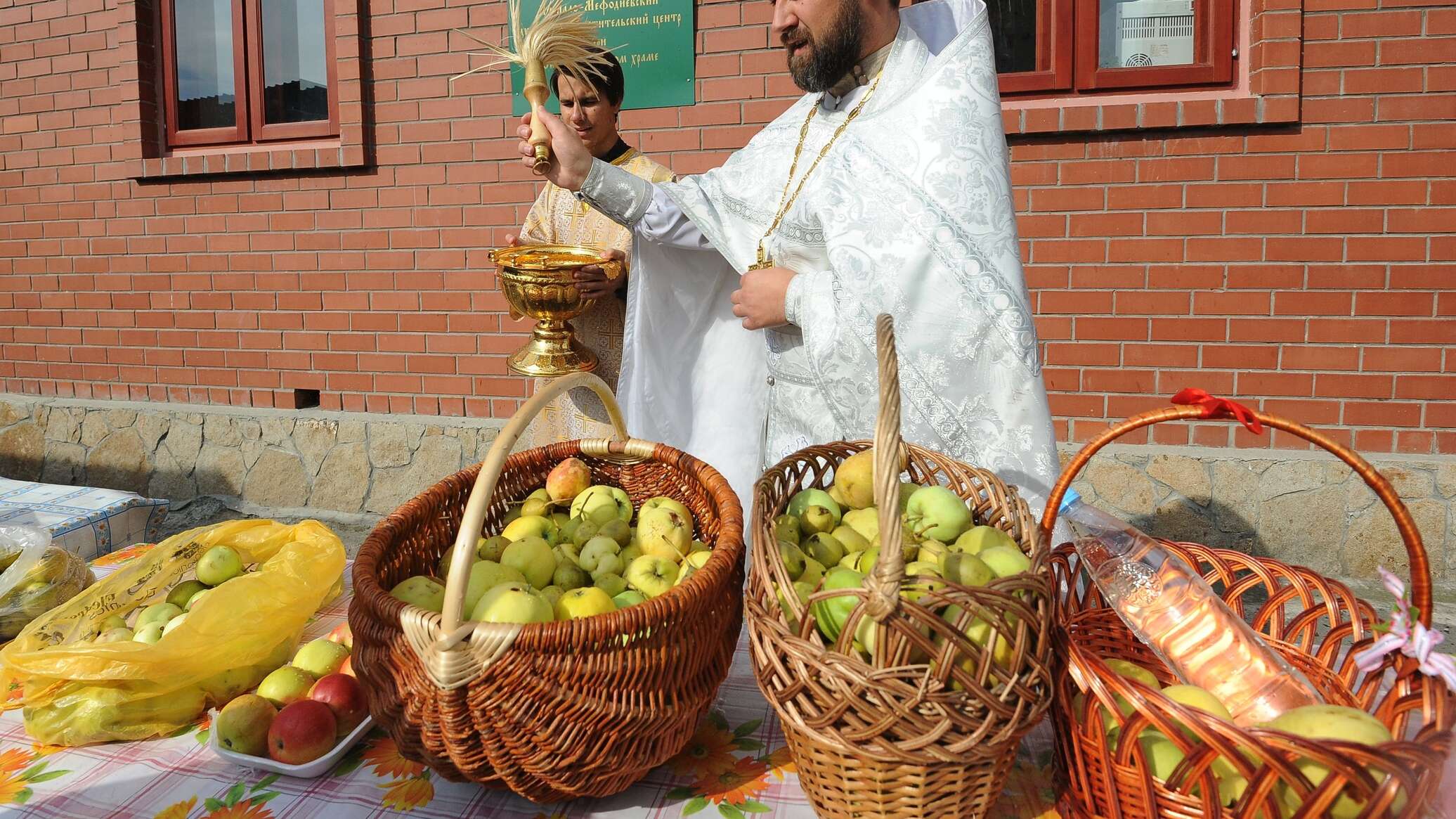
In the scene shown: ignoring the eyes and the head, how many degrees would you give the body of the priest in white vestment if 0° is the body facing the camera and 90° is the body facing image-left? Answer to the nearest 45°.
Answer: approximately 45°

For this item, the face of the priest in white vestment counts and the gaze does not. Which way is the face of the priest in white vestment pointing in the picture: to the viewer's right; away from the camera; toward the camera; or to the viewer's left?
to the viewer's left

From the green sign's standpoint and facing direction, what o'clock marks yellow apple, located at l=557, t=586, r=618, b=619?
The yellow apple is roughly at 12 o'clock from the green sign.

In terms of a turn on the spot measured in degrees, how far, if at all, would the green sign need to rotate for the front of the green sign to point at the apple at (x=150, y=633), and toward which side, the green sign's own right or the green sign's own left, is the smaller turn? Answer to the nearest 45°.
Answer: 0° — it already faces it

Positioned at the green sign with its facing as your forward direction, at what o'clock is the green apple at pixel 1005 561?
The green apple is roughly at 12 o'clock from the green sign.

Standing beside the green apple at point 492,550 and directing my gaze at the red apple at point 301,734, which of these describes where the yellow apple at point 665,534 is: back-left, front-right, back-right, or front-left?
back-left

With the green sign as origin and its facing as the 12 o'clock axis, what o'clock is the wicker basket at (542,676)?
The wicker basket is roughly at 12 o'clock from the green sign.

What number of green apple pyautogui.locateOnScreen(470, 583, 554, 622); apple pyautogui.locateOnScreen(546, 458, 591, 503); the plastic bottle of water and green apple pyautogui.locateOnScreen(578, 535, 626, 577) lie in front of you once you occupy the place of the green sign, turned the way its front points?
4

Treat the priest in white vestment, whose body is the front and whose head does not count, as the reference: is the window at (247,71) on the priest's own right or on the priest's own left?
on the priest's own right
